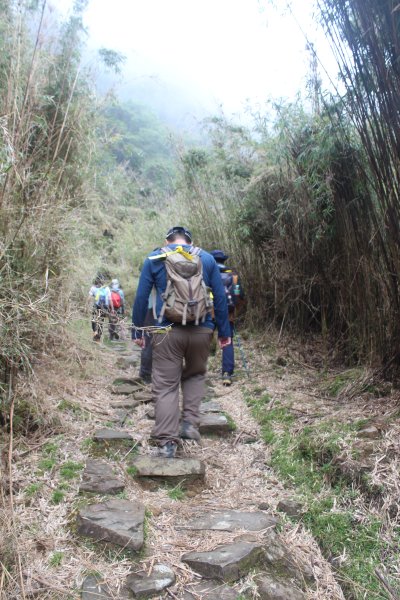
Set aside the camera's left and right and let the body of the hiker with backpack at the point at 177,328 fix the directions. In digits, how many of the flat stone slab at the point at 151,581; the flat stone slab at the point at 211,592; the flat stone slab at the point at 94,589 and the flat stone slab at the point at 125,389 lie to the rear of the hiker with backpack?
3

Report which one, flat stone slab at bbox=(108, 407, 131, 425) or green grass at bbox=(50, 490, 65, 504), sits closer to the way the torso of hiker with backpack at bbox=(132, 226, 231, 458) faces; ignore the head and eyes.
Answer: the flat stone slab

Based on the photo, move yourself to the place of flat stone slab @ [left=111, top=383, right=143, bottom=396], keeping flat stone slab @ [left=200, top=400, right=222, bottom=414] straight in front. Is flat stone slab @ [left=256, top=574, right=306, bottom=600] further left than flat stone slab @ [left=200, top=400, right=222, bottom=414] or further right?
right

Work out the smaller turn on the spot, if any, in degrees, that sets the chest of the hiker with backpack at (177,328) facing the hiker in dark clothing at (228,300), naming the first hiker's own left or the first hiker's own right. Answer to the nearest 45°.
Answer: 0° — they already face them

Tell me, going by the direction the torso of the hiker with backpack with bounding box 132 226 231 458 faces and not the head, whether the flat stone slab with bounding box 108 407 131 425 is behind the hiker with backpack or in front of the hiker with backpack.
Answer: in front

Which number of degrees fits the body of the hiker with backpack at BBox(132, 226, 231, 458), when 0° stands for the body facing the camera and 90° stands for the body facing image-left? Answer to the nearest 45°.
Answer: approximately 180°

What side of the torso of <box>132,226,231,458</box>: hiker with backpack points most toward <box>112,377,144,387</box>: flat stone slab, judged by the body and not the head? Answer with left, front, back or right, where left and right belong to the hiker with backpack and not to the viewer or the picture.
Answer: front

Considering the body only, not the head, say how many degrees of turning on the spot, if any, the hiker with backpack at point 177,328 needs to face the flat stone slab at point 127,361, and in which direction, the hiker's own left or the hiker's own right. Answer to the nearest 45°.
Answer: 0° — they already face it
